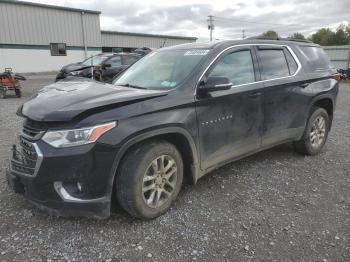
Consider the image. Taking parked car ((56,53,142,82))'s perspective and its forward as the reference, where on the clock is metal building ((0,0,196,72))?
The metal building is roughly at 4 o'clock from the parked car.

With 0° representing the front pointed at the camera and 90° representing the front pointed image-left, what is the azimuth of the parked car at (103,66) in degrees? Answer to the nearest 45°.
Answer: approximately 45°

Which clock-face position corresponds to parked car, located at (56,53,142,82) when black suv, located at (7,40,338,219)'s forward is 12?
The parked car is roughly at 4 o'clock from the black suv.

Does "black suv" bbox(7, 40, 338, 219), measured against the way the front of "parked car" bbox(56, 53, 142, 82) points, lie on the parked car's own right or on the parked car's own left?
on the parked car's own left

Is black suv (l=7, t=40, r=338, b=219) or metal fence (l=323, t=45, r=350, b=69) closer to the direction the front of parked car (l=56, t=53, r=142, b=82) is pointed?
the black suv

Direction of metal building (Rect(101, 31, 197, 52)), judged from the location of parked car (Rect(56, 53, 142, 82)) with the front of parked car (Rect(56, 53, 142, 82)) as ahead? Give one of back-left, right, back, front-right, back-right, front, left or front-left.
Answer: back-right

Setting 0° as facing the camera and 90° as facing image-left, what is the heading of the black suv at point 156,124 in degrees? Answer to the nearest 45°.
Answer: approximately 45°

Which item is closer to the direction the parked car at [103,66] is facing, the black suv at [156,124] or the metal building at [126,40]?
the black suv

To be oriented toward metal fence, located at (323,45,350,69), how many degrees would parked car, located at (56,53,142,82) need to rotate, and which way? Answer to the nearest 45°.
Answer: approximately 180°
